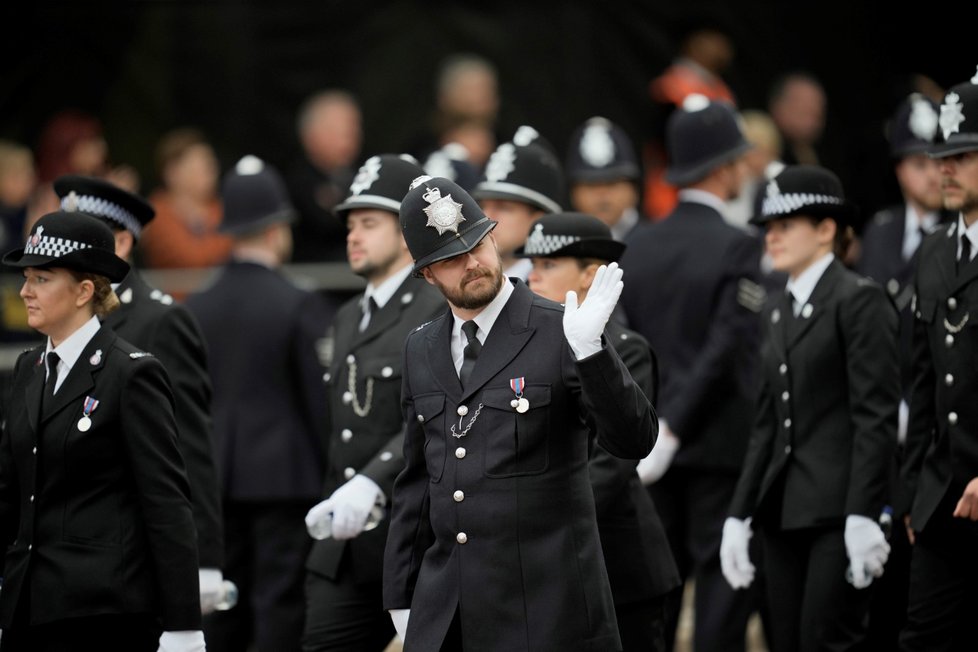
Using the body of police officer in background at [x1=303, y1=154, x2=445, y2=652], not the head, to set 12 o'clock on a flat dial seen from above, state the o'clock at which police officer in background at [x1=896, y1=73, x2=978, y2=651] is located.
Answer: police officer in background at [x1=896, y1=73, x2=978, y2=651] is roughly at 8 o'clock from police officer in background at [x1=303, y1=154, x2=445, y2=652].

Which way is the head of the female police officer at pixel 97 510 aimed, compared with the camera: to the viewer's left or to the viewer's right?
to the viewer's left

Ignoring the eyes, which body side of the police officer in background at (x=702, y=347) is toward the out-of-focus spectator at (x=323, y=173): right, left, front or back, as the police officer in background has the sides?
left

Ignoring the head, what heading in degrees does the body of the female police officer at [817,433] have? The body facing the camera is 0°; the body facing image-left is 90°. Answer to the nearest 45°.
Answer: approximately 45°

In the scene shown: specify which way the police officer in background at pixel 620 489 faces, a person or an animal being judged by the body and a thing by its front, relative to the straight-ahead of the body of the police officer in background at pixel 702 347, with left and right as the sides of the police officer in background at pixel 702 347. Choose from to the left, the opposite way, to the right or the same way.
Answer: the opposite way

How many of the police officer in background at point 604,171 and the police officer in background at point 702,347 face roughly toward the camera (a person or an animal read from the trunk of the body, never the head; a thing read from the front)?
1

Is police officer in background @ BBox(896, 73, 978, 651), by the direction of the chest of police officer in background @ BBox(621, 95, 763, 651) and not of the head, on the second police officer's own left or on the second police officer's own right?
on the second police officer's own right

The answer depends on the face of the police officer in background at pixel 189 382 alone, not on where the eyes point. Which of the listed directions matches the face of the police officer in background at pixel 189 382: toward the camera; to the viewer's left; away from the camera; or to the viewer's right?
to the viewer's left

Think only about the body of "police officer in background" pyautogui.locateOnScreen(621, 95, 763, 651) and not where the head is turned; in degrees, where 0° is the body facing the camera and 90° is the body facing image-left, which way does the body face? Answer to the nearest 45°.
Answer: approximately 225°

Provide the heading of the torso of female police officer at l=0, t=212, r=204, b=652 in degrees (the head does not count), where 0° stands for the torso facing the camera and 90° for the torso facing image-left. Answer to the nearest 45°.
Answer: approximately 45°

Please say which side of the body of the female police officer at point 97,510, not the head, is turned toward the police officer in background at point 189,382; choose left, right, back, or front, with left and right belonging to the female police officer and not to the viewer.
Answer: back
